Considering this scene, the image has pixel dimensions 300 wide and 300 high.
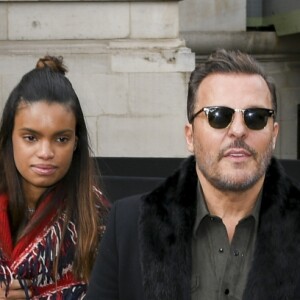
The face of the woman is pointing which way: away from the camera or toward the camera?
toward the camera

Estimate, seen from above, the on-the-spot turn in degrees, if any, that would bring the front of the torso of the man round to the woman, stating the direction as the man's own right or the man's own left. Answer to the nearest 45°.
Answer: approximately 135° to the man's own right

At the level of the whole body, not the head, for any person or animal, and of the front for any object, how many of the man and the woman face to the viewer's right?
0

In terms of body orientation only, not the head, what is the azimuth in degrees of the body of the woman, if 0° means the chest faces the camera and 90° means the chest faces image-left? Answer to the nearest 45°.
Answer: approximately 45°

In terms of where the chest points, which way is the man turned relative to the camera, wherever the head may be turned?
toward the camera

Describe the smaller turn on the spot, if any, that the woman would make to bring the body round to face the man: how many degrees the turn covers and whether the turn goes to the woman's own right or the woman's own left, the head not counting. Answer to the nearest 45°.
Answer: approximately 90° to the woman's own left
